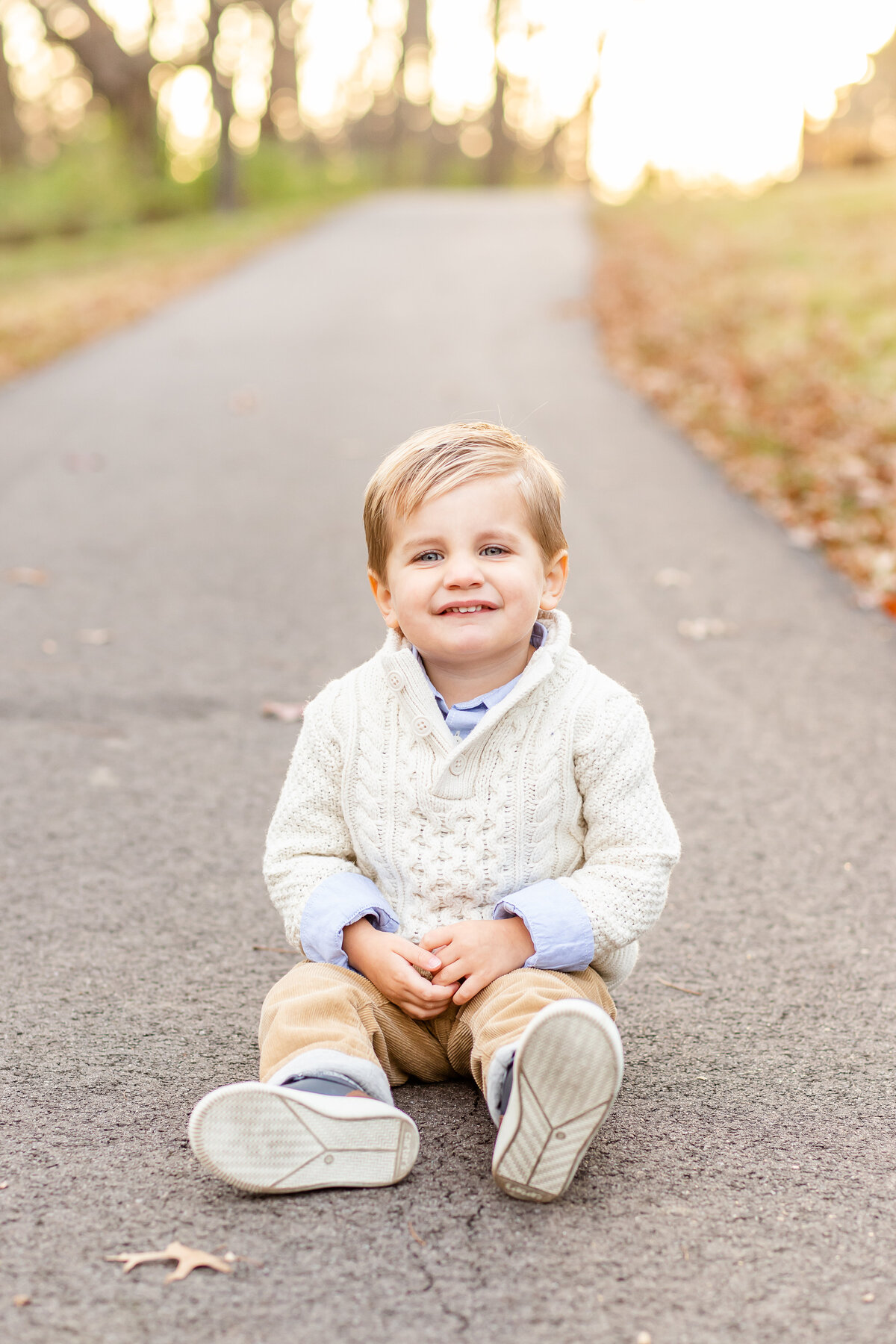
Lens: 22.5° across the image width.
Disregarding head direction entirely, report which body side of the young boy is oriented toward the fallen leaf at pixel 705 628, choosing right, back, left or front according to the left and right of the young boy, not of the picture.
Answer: back

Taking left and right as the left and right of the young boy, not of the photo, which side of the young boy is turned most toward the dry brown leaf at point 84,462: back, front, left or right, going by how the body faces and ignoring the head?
back

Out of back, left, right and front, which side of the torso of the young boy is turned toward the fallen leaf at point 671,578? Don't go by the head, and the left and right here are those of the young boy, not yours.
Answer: back

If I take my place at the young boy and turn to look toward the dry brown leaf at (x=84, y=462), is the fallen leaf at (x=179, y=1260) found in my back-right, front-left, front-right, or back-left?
back-left

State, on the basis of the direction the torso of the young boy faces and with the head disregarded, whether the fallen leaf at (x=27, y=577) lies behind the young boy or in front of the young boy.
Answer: behind

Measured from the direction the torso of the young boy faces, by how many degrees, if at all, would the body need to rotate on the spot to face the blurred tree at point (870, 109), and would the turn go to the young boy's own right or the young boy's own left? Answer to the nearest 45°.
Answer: approximately 180°

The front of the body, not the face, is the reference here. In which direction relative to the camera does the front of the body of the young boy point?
toward the camera

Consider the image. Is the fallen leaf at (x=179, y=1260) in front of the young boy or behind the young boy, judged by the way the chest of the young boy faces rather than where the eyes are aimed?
in front

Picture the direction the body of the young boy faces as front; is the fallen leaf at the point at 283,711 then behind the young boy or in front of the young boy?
behind
